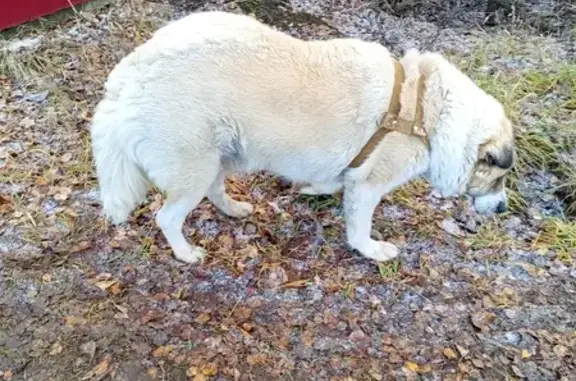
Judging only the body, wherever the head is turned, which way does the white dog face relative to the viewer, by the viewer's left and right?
facing to the right of the viewer

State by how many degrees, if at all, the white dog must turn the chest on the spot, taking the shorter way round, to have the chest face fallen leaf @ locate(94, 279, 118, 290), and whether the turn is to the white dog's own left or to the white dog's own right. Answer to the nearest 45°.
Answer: approximately 180°

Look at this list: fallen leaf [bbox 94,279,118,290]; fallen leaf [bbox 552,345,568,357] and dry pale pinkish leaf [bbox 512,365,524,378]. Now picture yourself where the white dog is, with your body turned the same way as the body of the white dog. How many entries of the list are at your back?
1

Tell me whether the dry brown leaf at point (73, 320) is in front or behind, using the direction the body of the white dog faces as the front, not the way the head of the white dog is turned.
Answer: behind

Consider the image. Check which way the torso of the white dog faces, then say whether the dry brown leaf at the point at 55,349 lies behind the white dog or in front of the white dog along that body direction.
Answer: behind

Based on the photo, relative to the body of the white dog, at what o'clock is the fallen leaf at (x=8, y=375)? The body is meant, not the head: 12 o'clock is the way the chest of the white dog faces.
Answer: The fallen leaf is roughly at 5 o'clock from the white dog.

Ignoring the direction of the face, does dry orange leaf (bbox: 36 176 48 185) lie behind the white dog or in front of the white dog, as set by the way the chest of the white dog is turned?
behind

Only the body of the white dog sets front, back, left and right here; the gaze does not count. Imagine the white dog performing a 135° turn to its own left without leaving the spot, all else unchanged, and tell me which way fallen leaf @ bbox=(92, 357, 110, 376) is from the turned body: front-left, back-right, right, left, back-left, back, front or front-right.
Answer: left

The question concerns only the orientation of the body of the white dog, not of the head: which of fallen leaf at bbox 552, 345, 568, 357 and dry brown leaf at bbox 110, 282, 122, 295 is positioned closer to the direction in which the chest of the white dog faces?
the fallen leaf
